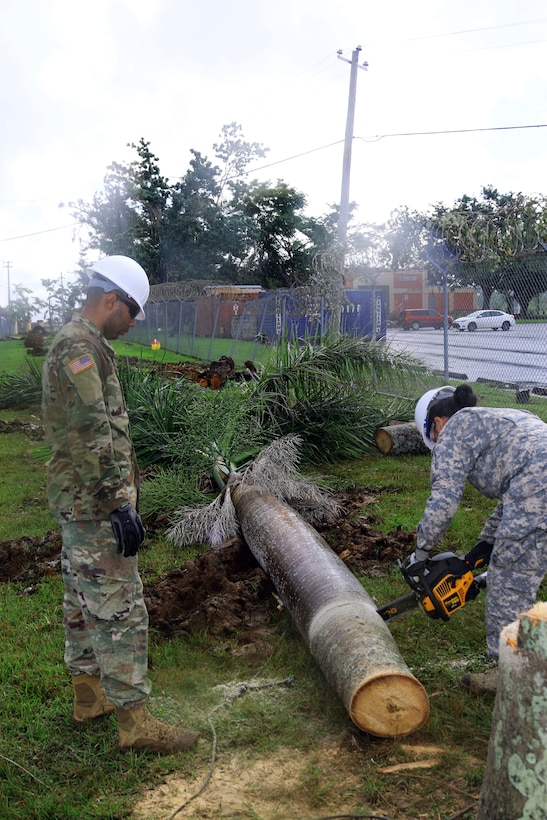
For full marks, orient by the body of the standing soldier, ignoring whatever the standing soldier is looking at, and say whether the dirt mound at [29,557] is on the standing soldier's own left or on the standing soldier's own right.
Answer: on the standing soldier's own left

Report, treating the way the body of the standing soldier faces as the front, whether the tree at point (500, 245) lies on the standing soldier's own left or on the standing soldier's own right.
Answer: on the standing soldier's own left

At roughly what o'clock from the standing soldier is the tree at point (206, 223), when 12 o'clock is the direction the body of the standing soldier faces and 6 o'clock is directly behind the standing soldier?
The tree is roughly at 9 o'clock from the standing soldier.

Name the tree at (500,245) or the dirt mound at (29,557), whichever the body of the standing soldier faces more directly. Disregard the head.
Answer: the tree

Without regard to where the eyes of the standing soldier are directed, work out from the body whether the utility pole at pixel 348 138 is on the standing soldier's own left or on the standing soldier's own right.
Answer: on the standing soldier's own left

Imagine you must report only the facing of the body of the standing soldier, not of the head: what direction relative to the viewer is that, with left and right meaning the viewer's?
facing to the right of the viewer

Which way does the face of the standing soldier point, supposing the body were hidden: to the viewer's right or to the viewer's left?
to the viewer's right

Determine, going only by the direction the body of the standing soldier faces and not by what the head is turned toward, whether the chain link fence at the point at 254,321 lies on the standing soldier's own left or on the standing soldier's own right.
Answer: on the standing soldier's own left

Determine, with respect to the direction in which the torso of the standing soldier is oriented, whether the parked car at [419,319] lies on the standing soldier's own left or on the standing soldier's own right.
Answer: on the standing soldier's own left
